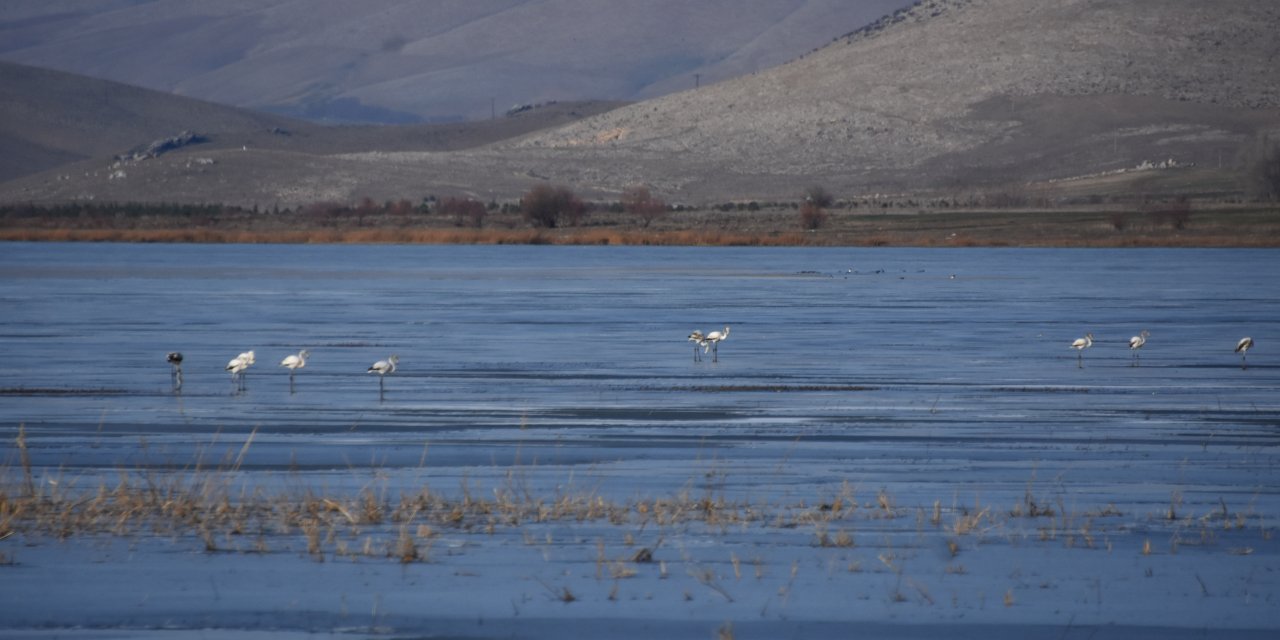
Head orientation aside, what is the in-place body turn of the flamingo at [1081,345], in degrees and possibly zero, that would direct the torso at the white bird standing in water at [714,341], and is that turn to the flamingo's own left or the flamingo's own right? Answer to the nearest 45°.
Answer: approximately 180°

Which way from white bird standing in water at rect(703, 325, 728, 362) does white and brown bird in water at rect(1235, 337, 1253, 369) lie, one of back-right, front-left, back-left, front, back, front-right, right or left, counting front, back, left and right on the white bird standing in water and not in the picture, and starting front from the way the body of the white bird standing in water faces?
front

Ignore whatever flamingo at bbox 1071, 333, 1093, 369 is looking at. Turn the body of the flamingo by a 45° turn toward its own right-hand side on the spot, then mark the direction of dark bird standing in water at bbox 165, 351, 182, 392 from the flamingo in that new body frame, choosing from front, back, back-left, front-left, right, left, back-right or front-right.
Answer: right

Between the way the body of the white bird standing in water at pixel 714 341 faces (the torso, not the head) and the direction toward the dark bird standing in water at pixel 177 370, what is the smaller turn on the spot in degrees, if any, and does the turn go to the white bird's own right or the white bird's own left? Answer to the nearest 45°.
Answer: approximately 135° to the white bird's own right

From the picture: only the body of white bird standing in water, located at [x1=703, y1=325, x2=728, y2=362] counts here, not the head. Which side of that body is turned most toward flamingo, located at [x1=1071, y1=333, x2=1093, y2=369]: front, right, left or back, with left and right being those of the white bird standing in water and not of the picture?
front

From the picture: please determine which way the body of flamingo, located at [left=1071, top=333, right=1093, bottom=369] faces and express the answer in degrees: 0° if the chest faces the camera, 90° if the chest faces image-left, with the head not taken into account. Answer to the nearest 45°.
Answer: approximately 270°

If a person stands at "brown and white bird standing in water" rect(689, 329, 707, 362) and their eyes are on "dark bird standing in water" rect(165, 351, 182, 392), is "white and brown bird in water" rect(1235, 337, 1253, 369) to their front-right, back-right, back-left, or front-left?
back-left

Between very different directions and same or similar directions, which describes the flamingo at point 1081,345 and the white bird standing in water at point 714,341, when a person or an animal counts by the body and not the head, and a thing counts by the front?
same or similar directions

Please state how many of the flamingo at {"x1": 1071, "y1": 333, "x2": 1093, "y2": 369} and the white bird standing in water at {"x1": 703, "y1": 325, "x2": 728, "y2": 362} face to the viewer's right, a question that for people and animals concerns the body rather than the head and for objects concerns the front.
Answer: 2

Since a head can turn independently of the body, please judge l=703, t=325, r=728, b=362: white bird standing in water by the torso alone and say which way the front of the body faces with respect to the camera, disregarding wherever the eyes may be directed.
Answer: to the viewer's right
